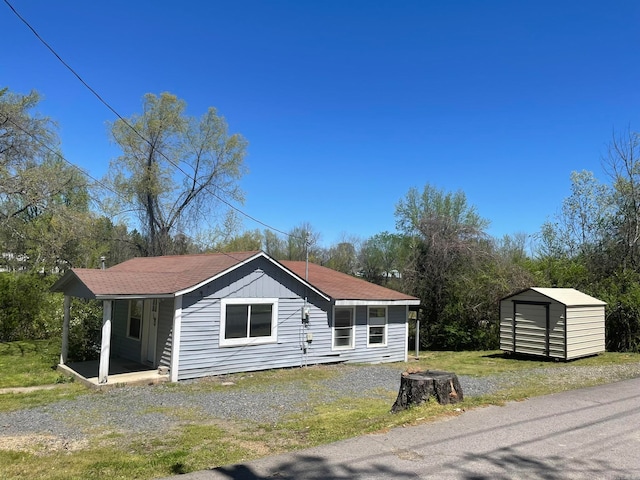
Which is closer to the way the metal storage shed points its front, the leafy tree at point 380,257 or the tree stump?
the tree stump

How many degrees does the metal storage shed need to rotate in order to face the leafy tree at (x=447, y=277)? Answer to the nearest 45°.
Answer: approximately 90° to its right

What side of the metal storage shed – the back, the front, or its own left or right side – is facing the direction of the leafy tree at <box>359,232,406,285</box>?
right

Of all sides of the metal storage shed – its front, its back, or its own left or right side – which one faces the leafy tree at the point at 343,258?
right

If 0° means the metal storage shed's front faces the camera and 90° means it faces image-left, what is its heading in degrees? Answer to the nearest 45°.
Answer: approximately 45°
